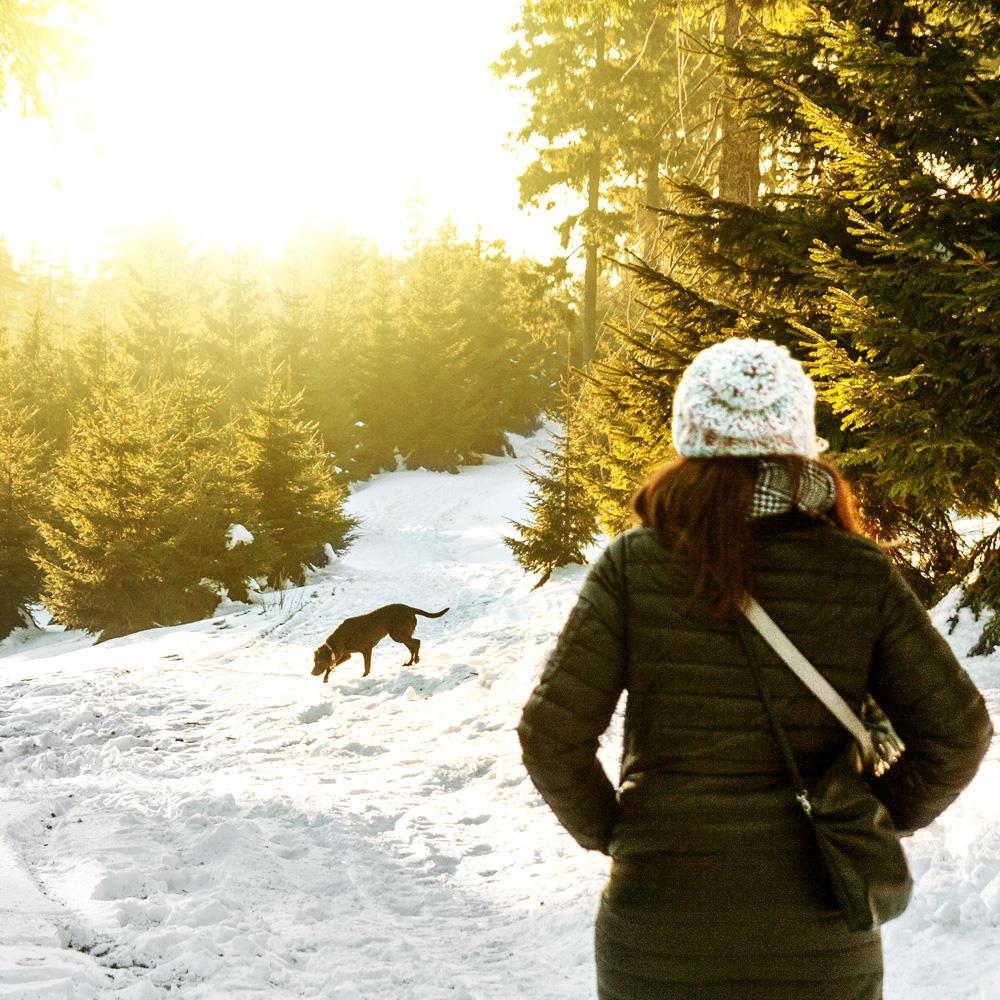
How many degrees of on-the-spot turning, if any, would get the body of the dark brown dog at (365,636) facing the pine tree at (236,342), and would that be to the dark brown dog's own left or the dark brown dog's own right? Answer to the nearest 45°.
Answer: approximately 90° to the dark brown dog's own right

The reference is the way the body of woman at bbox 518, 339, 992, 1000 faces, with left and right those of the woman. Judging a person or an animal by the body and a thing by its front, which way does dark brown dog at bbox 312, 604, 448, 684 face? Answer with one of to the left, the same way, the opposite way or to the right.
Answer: to the left

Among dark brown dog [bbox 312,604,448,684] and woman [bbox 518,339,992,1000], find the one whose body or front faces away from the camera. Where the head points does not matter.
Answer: the woman

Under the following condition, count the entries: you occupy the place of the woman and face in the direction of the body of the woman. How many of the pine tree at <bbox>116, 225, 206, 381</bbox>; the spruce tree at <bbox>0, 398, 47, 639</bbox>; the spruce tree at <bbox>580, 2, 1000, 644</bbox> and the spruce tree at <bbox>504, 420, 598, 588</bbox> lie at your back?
0

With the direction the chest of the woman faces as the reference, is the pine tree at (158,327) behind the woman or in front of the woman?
in front

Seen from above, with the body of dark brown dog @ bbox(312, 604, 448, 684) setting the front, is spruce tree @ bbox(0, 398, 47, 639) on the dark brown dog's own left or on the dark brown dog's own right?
on the dark brown dog's own right

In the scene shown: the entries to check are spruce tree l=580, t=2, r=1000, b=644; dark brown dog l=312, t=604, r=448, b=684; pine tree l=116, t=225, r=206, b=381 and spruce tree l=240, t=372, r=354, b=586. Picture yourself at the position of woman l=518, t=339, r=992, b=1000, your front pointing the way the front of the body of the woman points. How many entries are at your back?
0

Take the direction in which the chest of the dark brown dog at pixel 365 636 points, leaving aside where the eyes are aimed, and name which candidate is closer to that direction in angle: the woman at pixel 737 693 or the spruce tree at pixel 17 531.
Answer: the spruce tree

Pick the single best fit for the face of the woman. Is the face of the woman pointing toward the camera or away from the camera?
away from the camera

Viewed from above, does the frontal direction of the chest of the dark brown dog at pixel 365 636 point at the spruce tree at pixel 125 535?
no

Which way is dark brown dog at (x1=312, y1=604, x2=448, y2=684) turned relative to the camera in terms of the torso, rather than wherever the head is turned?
to the viewer's left

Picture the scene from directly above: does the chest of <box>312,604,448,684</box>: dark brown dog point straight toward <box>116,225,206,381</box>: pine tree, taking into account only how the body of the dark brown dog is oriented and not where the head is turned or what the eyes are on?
no

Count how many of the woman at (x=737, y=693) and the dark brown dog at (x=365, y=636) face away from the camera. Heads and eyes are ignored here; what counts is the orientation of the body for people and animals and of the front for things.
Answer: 1

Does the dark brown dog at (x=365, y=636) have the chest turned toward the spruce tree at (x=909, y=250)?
no

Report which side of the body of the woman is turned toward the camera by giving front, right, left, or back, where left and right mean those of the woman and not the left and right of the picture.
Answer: back
